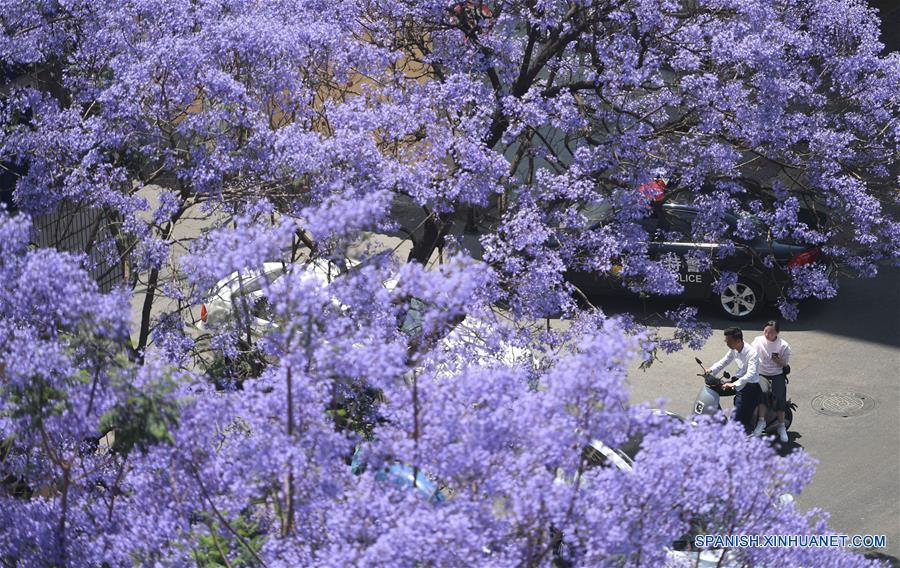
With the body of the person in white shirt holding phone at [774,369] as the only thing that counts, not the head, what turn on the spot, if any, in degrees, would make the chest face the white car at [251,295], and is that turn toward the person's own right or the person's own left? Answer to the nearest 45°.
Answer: approximately 45° to the person's own right

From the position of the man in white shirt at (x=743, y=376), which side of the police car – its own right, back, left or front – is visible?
left

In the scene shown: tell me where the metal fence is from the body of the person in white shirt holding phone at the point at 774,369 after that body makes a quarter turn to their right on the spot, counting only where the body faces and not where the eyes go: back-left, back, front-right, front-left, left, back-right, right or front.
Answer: front-left

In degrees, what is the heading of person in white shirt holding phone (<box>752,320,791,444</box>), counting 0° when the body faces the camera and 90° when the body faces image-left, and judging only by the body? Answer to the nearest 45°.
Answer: approximately 0°

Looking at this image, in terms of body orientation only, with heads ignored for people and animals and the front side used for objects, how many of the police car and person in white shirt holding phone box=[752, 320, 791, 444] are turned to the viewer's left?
1

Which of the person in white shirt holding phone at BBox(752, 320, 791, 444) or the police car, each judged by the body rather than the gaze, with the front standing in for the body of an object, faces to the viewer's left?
the police car

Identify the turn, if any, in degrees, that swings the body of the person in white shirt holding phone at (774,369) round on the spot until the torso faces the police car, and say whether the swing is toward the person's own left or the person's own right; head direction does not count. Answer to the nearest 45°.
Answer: approximately 180°

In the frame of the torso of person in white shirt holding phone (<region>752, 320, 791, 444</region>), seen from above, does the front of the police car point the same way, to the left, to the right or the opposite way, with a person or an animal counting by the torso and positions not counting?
to the right

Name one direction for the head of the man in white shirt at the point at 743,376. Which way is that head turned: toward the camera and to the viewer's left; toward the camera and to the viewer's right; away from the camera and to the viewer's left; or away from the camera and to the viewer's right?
toward the camera and to the viewer's left

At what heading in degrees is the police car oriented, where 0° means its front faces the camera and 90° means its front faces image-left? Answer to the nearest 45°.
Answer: approximately 90°
